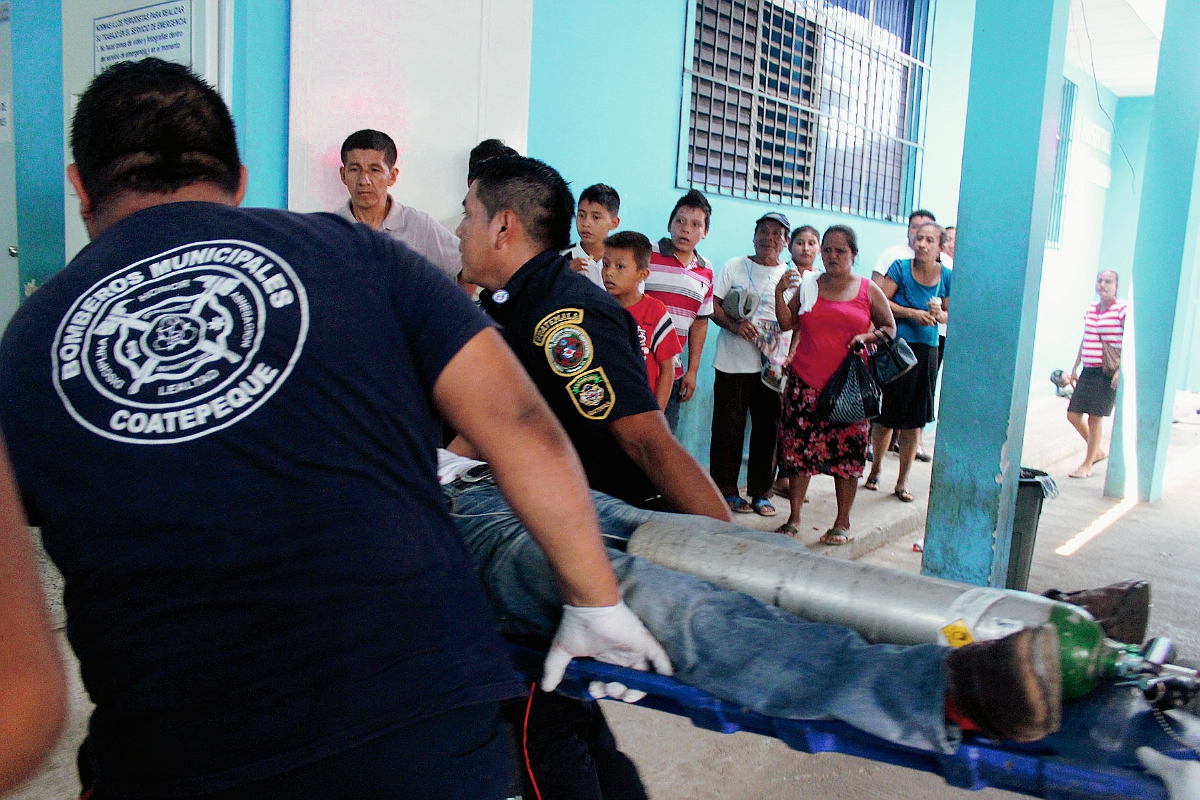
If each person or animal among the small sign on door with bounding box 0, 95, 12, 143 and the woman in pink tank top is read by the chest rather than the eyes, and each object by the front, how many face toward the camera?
2

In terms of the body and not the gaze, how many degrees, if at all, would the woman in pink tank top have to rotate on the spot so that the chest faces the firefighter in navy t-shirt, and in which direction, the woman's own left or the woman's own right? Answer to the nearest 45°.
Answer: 0° — they already face them

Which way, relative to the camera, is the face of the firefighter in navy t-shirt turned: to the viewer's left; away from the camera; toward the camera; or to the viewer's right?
away from the camera

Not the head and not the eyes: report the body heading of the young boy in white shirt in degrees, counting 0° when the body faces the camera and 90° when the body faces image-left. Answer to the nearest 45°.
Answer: approximately 45°

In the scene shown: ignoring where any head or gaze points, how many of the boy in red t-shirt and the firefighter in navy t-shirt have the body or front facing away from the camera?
1

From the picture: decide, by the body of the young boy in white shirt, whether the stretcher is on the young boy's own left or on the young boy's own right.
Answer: on the young boy's own left

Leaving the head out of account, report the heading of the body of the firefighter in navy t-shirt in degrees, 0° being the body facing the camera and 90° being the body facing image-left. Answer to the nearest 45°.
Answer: approximately 180°
